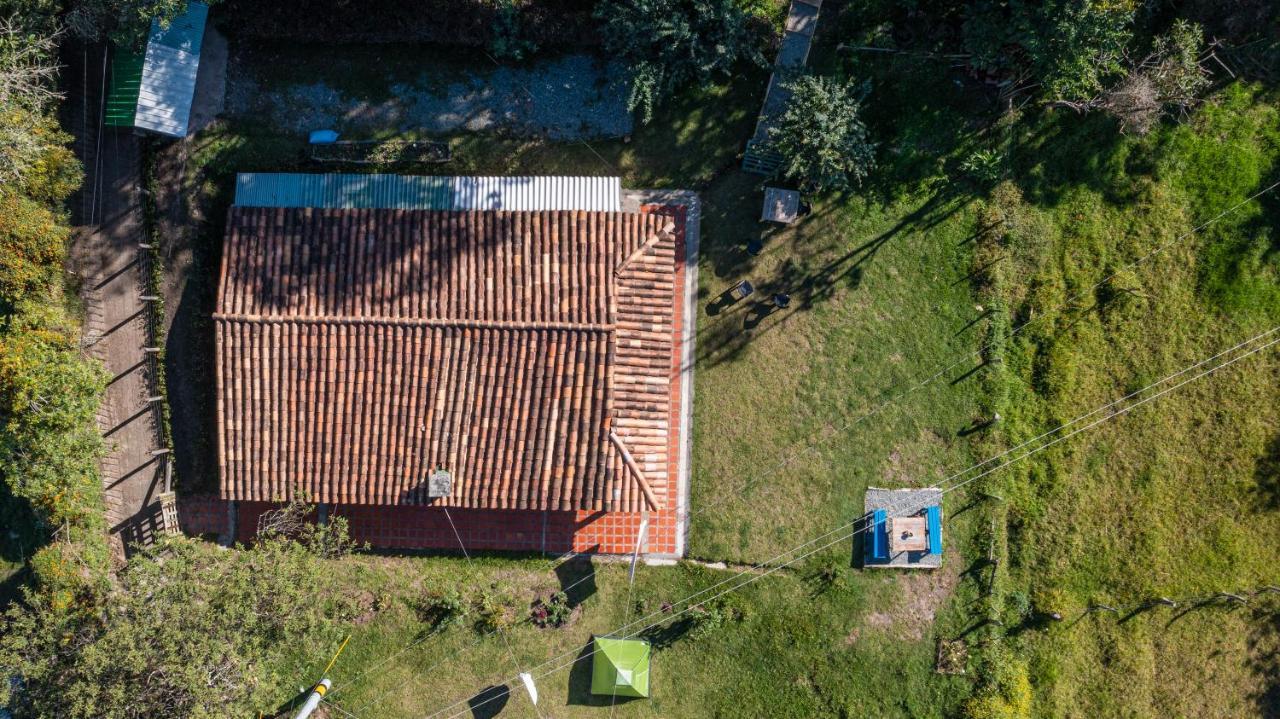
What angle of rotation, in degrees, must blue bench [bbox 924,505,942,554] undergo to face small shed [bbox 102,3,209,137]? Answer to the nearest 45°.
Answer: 0° — it already faces it

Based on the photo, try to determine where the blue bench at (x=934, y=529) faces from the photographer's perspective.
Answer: facing to the left of the viewer

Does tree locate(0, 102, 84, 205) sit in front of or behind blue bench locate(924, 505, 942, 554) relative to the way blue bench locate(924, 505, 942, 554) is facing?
in front

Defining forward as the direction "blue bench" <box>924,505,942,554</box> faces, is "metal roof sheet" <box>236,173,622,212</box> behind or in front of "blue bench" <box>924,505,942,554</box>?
in front
